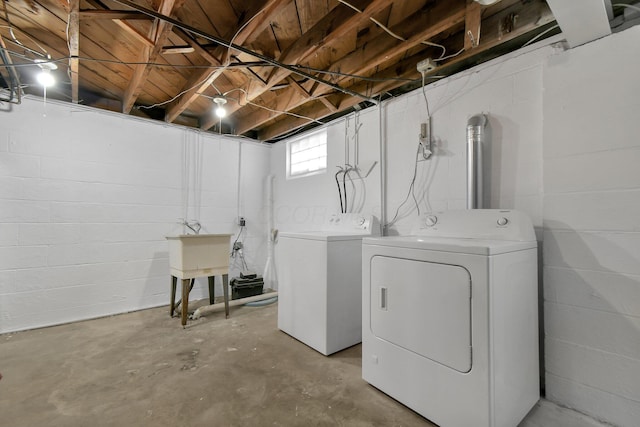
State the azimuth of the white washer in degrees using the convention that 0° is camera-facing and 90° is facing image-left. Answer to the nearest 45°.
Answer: approximately 45°

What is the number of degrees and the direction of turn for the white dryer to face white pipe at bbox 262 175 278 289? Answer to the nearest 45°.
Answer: approximately 90° to its right

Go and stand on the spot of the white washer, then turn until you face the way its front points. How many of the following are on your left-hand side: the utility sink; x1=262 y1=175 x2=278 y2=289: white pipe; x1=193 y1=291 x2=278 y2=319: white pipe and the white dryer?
1

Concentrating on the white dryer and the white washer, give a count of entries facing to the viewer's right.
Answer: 0

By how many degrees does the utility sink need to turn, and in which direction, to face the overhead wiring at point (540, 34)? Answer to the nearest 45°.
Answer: approximately 45° to its left

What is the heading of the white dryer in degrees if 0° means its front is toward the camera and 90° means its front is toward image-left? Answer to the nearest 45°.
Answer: approximately 45°

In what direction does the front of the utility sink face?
toward the camera

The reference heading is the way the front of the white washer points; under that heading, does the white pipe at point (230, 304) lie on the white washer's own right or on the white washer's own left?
on the white washer's own right

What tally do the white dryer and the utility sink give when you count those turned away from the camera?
0

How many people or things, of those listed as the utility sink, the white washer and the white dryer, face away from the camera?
0

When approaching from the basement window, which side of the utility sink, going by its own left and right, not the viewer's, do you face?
left
